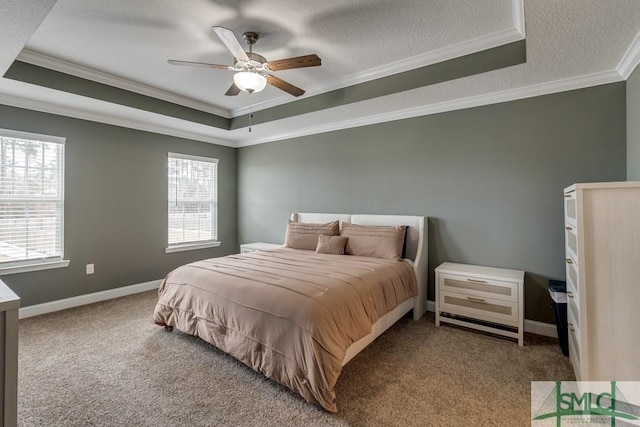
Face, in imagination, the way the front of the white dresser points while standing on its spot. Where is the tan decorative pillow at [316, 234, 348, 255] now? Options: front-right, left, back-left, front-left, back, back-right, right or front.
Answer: front

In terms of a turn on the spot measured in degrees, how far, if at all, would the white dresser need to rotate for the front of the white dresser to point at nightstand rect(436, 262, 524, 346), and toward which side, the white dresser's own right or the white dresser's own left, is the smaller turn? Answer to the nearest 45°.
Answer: approximately 45° to the white dresser's own right

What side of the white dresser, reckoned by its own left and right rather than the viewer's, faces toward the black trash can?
right

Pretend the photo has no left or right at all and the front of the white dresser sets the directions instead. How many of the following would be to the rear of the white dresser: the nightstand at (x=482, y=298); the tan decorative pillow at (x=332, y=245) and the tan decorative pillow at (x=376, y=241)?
0

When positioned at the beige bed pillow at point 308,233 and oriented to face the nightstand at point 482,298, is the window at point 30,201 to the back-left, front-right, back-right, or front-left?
back-right

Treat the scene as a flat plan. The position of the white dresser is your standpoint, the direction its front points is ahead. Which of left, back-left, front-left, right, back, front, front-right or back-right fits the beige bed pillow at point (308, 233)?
front

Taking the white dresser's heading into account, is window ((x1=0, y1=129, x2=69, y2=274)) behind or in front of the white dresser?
in front

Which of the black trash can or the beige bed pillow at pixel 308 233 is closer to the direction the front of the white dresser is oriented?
the beige bed pillow

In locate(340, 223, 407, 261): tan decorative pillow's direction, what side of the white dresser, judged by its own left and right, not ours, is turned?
front

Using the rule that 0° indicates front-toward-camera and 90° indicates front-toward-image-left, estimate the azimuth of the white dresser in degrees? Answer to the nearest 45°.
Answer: approximately 90°

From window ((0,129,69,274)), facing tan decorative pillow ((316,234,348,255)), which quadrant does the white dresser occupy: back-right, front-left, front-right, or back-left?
front-right

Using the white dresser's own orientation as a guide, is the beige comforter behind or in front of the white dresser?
in front
